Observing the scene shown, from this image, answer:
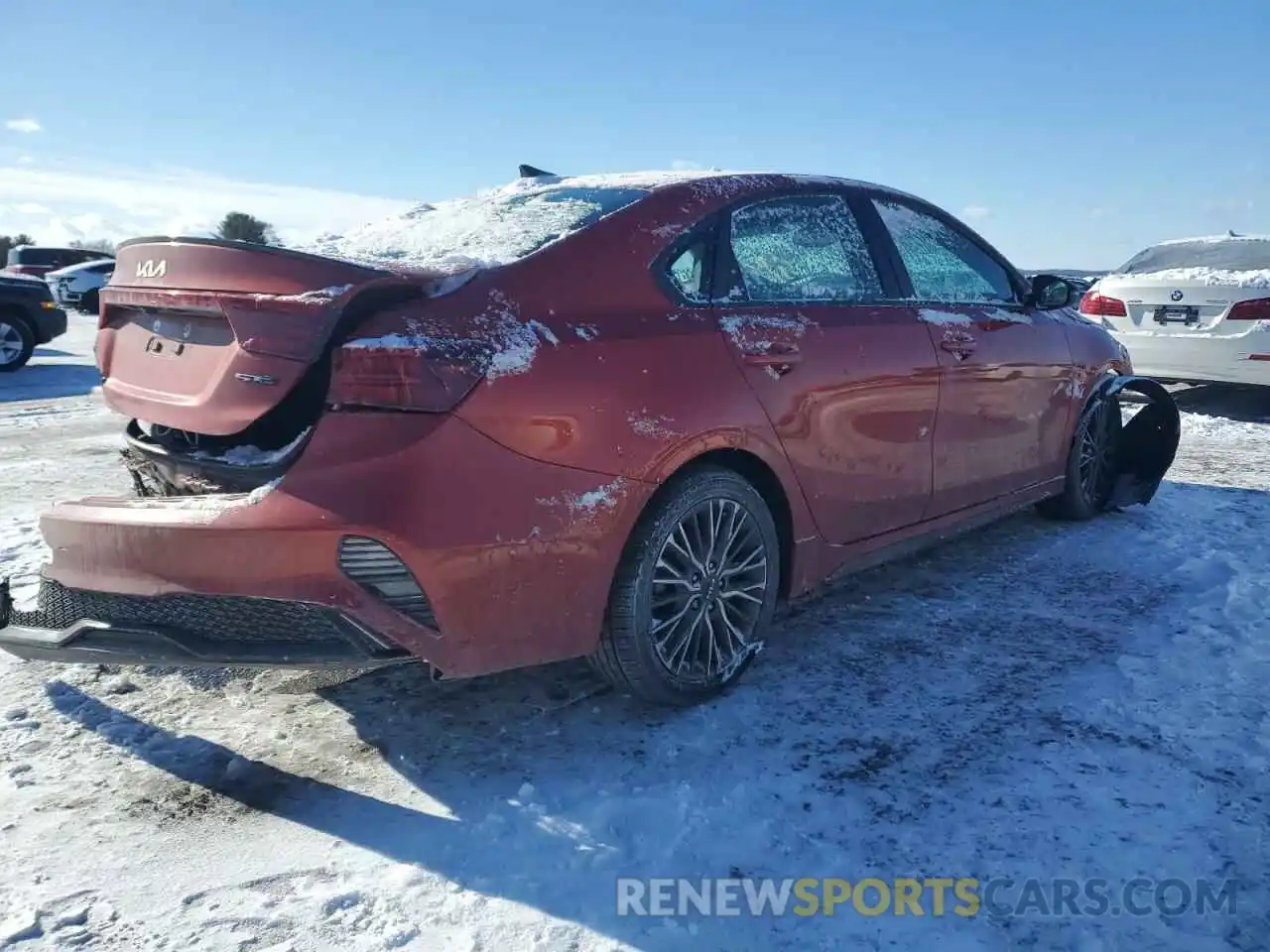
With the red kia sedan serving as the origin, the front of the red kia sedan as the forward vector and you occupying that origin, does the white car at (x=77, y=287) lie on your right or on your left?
on your left

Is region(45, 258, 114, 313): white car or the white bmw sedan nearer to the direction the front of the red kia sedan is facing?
the white bmw sedan

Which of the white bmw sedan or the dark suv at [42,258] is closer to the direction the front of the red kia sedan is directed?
the white bmw sedan

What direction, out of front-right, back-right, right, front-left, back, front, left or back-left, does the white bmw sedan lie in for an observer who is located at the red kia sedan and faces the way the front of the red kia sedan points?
front

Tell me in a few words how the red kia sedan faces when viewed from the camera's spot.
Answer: facing away from the viewer and to the right of the viewer

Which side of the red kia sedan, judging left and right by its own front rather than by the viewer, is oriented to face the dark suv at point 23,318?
left

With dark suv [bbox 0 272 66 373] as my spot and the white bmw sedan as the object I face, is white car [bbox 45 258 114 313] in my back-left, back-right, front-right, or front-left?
back-left

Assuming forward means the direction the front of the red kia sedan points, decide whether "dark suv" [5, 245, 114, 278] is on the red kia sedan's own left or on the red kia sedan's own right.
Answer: on the red kia sedan's own left
